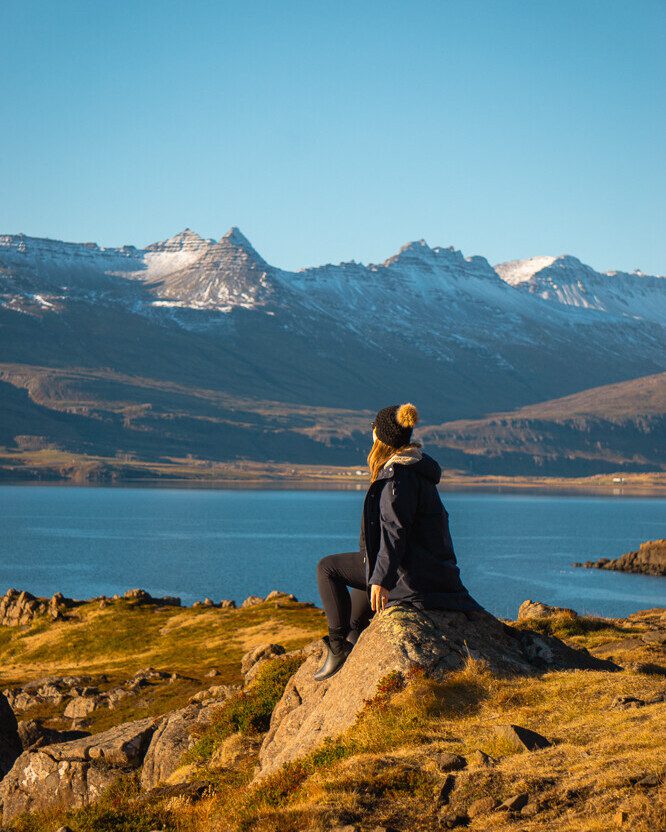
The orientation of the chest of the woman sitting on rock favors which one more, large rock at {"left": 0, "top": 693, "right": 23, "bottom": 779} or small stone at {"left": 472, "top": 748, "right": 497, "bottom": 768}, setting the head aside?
the large rock

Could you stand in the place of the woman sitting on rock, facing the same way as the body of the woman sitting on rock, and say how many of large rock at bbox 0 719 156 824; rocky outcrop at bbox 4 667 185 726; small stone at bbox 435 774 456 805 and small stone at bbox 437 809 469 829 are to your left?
2

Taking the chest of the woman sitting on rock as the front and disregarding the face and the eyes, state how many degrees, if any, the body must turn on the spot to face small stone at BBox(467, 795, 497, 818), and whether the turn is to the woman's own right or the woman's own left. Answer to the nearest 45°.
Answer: approximately 90° to the woman's own left

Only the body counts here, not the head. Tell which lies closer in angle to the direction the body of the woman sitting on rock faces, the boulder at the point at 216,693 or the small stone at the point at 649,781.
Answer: the boulder

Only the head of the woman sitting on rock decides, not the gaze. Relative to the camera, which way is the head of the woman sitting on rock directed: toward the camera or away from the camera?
away from the camera

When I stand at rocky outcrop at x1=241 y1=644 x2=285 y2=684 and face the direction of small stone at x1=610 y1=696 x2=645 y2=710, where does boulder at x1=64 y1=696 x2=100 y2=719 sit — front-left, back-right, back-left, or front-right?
back-right

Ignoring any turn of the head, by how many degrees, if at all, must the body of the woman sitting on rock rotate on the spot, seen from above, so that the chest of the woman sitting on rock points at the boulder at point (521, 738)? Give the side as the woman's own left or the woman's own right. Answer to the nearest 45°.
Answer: approximately 135° to the woman's own left

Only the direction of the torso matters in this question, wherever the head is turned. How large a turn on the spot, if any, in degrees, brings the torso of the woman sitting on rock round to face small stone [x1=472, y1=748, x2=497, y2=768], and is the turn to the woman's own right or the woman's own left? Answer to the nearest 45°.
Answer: approximately 90° to the woman's own left

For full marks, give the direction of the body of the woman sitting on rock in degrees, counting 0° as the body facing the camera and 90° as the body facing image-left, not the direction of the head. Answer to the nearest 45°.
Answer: approximately 90°

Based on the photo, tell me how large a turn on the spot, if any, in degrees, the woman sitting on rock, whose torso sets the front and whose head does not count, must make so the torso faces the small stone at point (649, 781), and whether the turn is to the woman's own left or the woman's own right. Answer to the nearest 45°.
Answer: approximately 135° to the woman's own left
